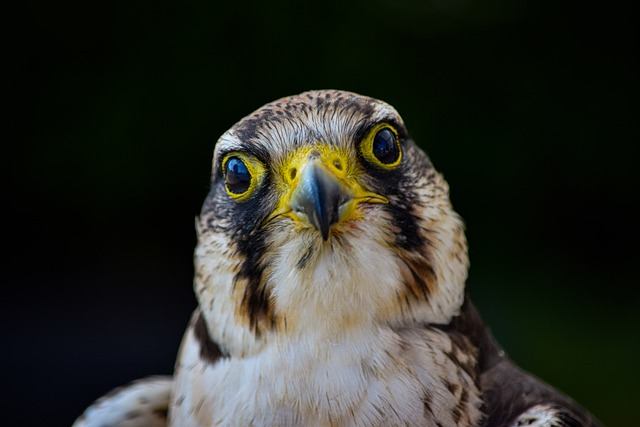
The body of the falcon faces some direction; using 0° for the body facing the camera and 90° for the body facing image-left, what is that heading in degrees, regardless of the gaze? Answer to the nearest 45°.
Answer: approximately 0°
